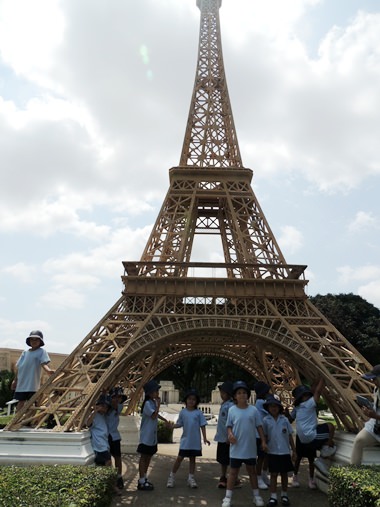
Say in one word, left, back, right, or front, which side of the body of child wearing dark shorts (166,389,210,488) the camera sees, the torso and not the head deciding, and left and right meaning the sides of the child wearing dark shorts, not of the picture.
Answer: front

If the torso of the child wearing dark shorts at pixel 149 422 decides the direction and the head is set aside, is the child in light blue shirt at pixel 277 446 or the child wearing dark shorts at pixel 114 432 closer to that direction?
the child in light blue shirt

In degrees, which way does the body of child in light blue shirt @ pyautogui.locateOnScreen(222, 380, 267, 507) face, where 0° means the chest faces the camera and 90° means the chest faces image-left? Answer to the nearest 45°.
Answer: approximately 0°

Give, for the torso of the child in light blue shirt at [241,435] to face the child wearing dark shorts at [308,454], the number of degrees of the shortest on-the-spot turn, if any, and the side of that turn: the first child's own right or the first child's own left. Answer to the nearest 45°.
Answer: approximately 135° to the first child's own left

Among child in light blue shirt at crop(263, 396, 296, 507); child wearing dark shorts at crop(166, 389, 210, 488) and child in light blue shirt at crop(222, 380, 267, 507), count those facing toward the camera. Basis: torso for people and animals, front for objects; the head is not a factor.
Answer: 3

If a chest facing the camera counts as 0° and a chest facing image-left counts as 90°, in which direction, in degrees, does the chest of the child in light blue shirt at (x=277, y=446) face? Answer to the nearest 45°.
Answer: approximately 0°
